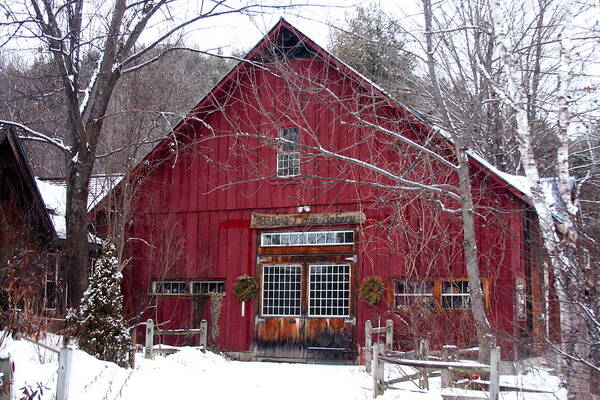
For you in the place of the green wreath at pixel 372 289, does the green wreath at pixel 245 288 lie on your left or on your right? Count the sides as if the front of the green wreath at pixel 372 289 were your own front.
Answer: on your right

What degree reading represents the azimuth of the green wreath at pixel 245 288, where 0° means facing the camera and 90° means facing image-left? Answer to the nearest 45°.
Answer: approximately 0°

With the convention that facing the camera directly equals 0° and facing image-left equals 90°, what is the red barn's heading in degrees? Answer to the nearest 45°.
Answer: approximately 0°

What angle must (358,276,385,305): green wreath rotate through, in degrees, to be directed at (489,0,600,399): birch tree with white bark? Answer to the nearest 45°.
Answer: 0° — it already faces it

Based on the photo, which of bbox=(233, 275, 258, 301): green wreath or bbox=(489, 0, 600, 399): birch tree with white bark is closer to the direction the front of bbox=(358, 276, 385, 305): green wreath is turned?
the birch tree with white bark

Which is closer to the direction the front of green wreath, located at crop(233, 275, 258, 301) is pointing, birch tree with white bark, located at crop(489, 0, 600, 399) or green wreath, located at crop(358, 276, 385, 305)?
the birch tree with white bark

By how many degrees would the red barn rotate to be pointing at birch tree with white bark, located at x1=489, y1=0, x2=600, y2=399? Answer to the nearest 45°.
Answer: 0° — it already faces it

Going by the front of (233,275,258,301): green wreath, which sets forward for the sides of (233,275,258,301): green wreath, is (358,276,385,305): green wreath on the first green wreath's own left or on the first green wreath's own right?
on the first green wreath's own left
